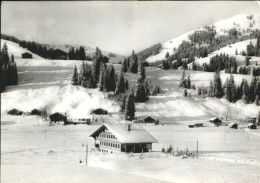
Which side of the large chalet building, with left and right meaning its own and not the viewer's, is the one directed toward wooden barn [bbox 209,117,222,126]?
back
